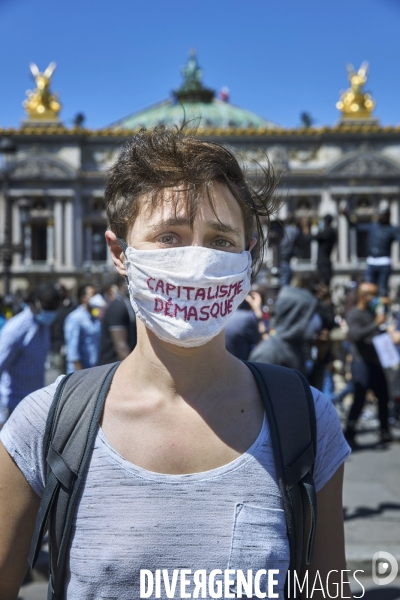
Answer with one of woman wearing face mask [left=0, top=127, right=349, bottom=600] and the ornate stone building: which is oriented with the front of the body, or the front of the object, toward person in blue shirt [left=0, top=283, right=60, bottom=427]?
the ornate stone building

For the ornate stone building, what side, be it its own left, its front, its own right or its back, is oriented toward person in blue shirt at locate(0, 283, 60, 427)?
front

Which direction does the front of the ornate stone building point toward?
toward the camera

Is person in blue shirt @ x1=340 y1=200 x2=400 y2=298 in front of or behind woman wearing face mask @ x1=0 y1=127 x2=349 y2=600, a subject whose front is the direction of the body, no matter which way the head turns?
behind

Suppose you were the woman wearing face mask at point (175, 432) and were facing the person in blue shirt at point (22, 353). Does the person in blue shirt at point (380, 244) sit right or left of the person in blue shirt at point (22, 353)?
right

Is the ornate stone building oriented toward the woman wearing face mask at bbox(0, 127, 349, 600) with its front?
yes

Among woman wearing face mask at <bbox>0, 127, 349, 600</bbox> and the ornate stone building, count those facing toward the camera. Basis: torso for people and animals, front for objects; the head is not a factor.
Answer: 2

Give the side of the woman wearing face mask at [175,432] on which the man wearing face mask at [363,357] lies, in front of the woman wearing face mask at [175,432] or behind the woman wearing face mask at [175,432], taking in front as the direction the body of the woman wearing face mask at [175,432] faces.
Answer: behind

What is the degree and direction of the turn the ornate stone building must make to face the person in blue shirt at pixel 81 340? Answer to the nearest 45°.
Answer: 0° — it already faces them

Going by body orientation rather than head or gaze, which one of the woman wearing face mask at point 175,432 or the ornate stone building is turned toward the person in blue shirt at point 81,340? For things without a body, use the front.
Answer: the ornate stone building
